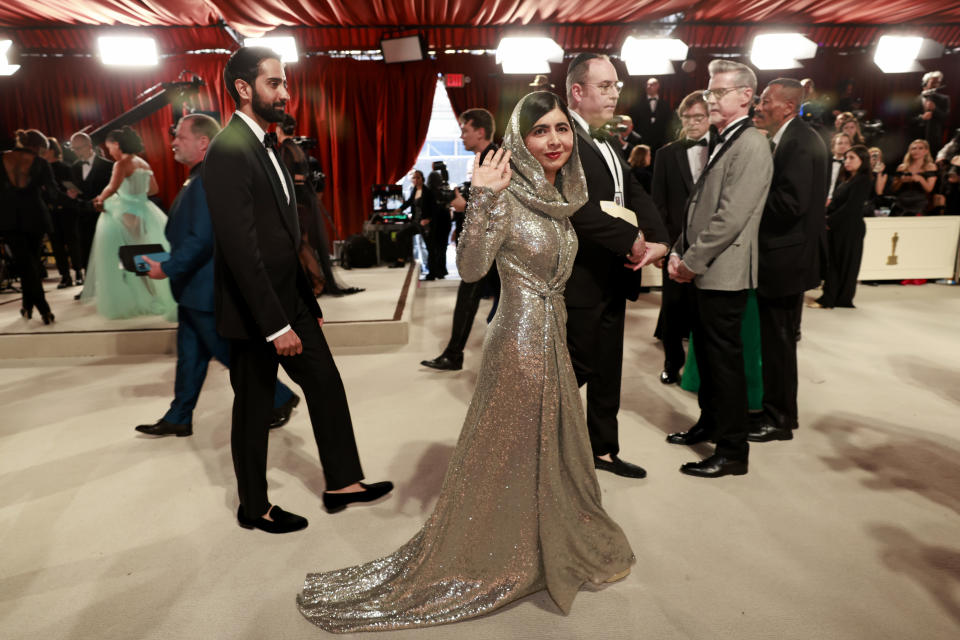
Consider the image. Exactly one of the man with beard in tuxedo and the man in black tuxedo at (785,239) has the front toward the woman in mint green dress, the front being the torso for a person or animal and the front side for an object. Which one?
the man in black tuxedo

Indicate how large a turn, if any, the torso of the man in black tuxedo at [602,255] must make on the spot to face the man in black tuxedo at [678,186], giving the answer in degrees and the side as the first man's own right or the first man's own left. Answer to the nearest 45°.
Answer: approximately 135° to the first man's own left

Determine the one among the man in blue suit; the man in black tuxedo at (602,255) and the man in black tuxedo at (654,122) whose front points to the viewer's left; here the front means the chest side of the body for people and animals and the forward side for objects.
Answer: the man in blue suit

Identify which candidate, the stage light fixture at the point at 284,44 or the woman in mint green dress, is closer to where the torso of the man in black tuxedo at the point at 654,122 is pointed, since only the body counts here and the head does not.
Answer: the woman in mint green dress

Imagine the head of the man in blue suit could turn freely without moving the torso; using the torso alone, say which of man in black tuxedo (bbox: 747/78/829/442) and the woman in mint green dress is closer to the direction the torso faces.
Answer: the woman in mint green dress

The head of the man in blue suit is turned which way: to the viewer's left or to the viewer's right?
to the viewer's left

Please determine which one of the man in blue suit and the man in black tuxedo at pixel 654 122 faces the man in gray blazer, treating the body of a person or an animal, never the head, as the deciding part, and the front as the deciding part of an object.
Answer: the man in black tuxedo

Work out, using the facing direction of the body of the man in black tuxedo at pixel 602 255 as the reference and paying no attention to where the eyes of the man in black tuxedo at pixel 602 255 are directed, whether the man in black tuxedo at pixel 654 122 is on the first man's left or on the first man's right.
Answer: on the first man's left

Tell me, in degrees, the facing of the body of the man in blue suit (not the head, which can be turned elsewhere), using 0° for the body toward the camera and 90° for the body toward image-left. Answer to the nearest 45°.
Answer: approximately 90°

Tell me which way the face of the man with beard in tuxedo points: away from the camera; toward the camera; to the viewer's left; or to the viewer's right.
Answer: to the viewer's right

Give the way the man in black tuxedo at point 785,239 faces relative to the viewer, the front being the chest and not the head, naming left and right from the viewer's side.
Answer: facing to the left of the viewer

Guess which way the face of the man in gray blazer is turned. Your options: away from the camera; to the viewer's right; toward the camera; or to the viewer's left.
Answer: to the viewer's left

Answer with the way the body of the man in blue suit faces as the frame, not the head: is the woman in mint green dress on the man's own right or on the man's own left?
on the man's own right

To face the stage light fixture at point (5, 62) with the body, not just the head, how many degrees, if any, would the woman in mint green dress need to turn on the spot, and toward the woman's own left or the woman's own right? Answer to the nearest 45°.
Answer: approximately 45° to the woman's own right

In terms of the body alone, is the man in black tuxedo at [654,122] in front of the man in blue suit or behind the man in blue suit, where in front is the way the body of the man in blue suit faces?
behind

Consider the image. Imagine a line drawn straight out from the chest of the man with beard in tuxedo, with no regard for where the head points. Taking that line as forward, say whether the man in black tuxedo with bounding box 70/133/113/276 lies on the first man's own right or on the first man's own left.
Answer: on the first man's own left
